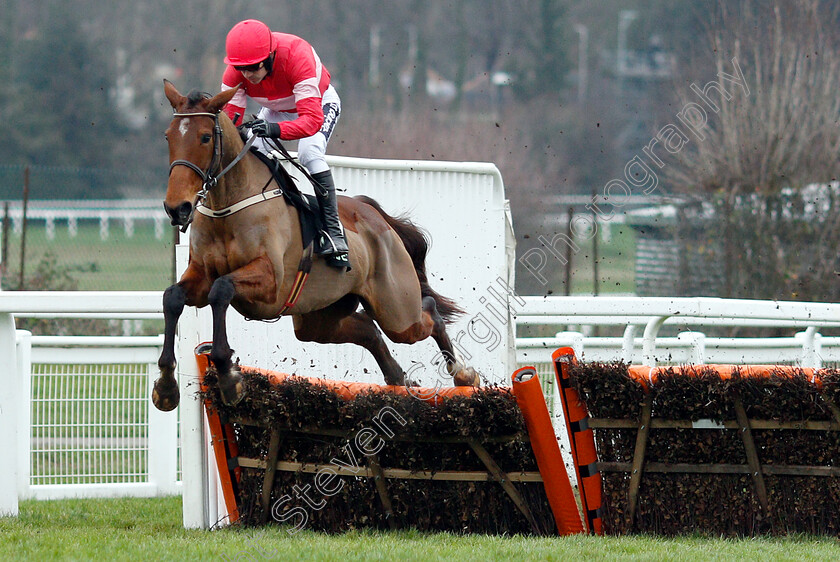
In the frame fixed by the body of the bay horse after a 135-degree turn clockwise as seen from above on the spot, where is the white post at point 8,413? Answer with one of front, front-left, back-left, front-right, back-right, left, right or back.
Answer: left

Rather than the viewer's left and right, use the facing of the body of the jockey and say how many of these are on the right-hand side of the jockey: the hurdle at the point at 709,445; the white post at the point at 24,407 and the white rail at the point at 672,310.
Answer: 1

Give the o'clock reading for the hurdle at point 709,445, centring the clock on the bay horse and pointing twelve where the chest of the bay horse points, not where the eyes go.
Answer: The hurdle is roughly at 8 o'clock from the bay horse.

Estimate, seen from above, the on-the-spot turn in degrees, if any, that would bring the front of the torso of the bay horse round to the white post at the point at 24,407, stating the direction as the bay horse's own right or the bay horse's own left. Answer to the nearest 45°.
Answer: approximately 90° to the bay horse's own right

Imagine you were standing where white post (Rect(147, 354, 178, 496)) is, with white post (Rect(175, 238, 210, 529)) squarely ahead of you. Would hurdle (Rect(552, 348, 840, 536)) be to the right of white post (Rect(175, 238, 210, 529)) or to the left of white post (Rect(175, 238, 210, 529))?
left

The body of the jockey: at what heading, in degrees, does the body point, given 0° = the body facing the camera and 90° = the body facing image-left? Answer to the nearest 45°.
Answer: approximately 45°

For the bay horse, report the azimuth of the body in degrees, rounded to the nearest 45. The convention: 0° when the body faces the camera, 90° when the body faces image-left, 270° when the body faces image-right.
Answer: approximately 45°

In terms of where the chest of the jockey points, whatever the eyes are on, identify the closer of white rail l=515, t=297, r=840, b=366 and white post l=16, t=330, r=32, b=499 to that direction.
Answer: the white post

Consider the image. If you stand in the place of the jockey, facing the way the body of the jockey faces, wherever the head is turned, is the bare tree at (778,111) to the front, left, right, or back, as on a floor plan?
back

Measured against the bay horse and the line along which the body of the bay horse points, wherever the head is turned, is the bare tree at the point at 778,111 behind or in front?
behind
